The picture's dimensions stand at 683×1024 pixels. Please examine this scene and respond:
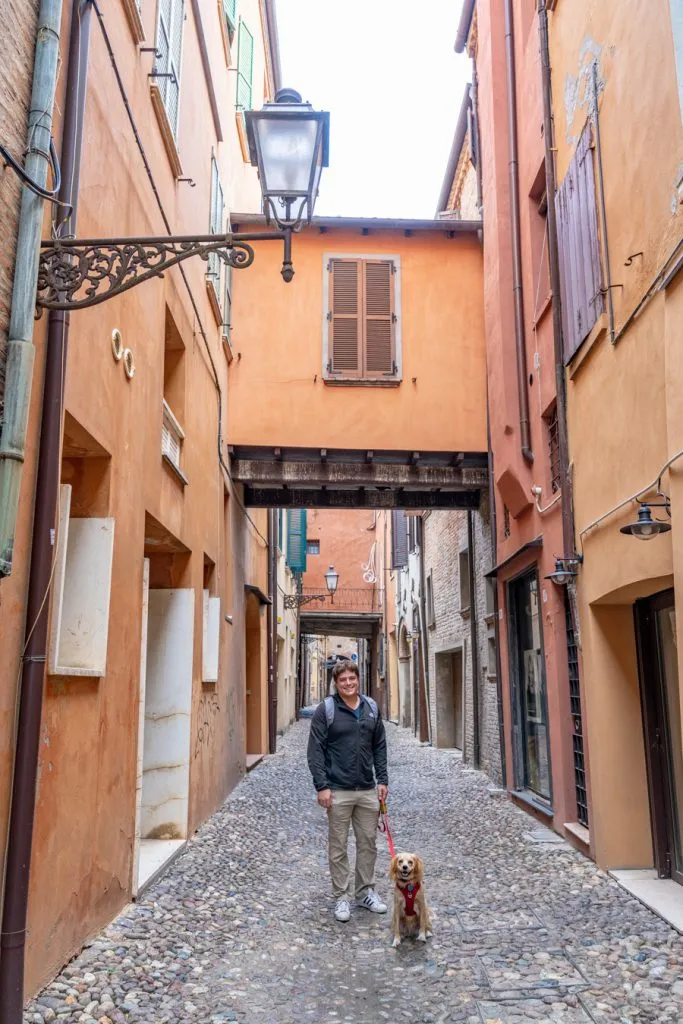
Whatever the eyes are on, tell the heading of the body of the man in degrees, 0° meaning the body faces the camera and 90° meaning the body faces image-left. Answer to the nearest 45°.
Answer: approximately 0°

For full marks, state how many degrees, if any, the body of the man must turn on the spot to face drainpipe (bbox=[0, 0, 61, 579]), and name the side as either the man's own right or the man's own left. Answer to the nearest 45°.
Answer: approximately 45° to the man's own right

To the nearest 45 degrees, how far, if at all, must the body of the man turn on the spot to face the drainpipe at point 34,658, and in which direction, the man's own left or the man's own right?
approximately 45° to the man's own right

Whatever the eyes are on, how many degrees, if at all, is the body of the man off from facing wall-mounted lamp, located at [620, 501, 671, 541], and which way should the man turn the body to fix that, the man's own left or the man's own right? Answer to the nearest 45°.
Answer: approximately 45° to the man's own left

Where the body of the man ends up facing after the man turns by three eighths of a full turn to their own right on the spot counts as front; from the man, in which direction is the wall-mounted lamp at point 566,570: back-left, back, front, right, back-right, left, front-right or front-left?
right

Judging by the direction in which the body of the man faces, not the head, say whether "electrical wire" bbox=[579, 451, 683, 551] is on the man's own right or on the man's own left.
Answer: on the man's own left

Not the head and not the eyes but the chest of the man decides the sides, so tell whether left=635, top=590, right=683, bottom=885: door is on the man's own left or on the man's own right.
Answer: on the man's own left

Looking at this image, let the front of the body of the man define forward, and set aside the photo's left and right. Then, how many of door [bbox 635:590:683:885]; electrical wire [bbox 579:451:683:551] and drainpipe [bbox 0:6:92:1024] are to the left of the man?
2
